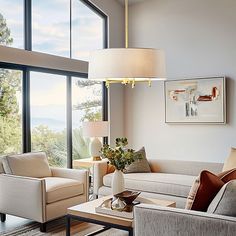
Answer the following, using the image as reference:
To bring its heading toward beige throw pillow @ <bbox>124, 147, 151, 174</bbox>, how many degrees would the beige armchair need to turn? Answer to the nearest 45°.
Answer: approximately 45° to its left

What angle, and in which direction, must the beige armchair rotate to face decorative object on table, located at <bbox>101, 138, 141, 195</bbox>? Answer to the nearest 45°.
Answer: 0° — it already faces it

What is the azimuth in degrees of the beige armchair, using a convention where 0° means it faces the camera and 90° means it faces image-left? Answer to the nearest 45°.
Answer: approximately 315°

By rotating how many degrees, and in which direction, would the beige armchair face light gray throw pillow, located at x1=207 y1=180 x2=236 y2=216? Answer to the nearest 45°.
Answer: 0° — it already faces it

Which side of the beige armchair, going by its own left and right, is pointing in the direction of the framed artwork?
left
